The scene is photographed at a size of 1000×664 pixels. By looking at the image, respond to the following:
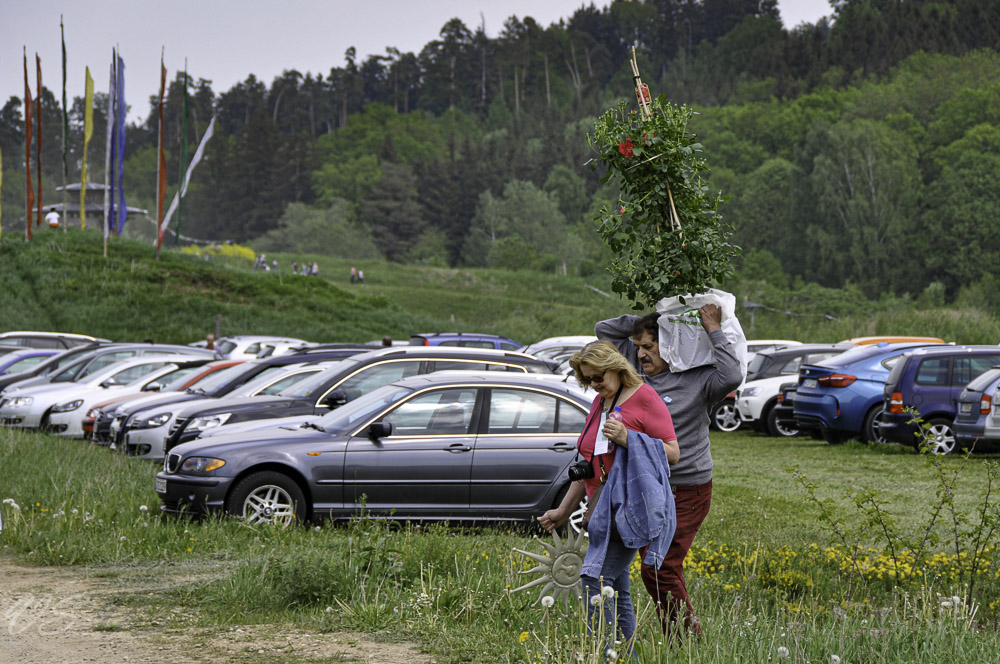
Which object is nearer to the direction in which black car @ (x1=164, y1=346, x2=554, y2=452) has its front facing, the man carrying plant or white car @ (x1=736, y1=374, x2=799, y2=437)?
the man carrying plant

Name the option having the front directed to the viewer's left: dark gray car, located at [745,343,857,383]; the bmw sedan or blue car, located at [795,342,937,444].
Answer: the bmw sedan

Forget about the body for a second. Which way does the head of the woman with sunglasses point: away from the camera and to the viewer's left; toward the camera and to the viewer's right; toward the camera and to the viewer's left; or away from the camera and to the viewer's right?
toward the camera and to the viewer's left

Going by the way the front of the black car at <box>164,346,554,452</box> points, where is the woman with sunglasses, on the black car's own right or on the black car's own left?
on the black car's own left

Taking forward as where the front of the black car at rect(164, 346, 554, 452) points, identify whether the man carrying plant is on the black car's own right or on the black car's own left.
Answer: on the black car's own left

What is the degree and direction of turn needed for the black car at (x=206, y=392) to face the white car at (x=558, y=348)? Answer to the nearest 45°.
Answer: approximately 180°

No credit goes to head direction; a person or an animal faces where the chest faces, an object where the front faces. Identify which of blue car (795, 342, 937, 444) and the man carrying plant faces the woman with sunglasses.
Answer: the man carrying plant

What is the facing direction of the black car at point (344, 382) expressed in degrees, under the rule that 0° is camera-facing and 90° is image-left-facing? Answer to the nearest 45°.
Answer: approximately 45°

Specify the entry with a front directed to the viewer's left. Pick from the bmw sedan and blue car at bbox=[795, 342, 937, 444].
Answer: the bmw sedan

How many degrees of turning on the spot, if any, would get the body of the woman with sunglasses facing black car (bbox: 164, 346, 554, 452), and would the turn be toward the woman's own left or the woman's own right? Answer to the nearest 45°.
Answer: approximately 135° to the woman's own right

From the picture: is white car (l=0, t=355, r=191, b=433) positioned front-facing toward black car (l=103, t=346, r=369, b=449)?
no

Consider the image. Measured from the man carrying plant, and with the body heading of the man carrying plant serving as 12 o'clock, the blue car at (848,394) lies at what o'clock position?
The blue car is roughly at 5 o'clock from the man carrying plant.

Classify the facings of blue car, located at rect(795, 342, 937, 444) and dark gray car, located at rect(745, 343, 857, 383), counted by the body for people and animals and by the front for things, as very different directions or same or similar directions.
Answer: same or similar directions

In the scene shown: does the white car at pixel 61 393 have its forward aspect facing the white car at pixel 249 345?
no

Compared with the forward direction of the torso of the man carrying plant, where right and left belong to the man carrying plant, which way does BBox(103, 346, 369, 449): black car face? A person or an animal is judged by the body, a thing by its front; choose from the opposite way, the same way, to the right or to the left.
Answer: the same way

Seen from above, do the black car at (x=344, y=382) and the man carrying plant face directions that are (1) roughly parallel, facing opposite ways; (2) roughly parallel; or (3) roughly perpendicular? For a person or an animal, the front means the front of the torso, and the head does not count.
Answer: roughly parallel

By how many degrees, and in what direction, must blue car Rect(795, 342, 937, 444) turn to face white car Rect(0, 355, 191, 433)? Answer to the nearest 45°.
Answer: approximately 135° to its left

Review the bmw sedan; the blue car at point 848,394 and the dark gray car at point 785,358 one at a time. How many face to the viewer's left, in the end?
1
